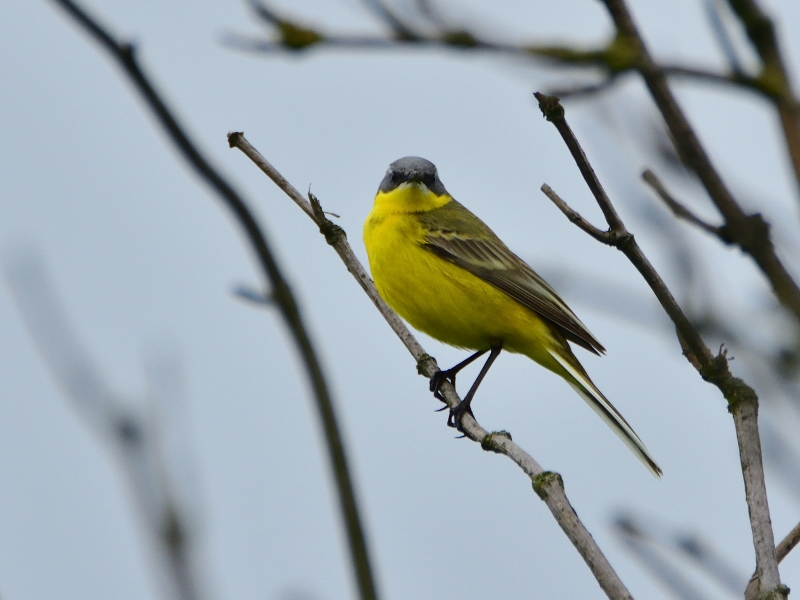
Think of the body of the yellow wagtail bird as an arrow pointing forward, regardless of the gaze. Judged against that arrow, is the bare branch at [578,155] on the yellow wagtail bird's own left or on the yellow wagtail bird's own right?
on the yellow wagtail bird's own left

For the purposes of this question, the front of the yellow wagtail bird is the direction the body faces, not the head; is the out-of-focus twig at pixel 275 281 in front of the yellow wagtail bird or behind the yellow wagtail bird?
in front

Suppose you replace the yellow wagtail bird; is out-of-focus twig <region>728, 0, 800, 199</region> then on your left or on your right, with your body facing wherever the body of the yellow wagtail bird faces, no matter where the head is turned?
on your left

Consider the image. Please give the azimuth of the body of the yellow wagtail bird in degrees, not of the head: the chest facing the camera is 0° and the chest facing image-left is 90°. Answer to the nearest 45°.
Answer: approximately 45°

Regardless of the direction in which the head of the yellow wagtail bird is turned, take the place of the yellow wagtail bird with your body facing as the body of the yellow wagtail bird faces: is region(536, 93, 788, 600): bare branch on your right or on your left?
on your left

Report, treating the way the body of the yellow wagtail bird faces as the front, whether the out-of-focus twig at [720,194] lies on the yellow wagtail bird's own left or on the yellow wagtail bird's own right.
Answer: on the yellow wagtail bird's own left
